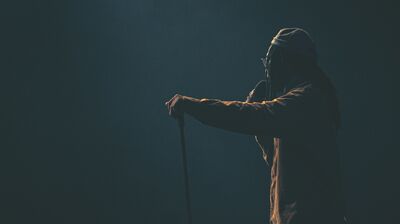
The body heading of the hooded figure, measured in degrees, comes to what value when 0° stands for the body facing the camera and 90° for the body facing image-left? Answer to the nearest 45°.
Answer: approximately 90°
